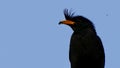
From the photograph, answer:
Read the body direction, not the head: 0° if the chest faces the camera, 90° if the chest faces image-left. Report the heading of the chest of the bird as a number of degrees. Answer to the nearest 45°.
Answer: approximately 90°
